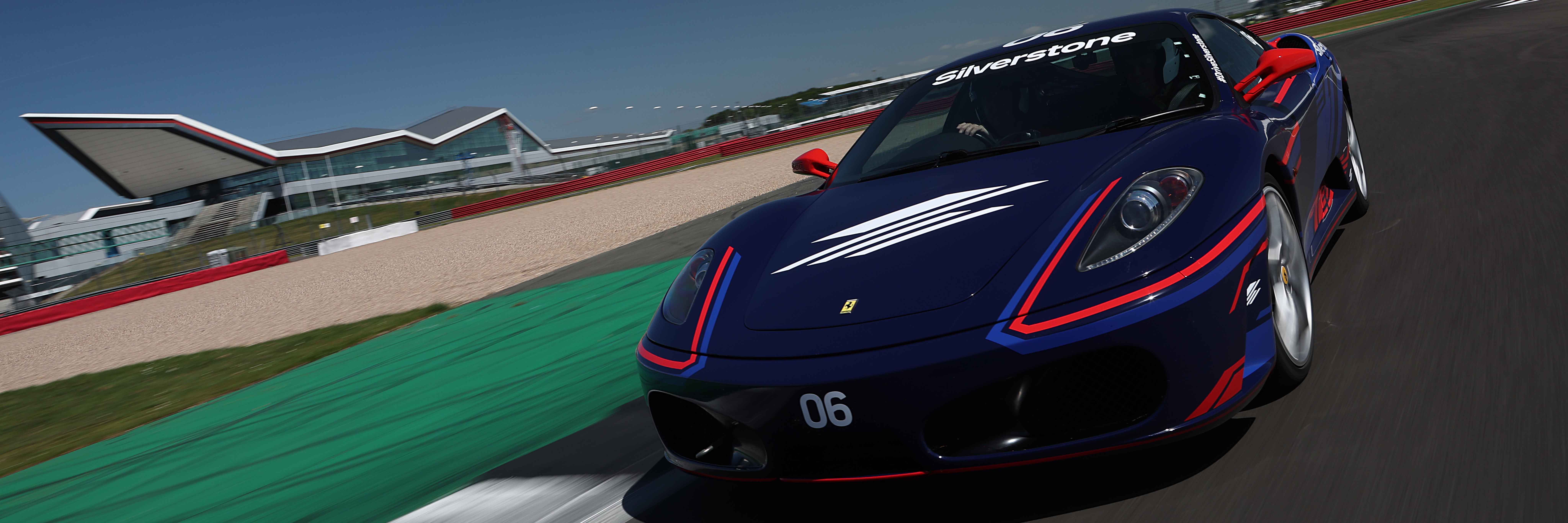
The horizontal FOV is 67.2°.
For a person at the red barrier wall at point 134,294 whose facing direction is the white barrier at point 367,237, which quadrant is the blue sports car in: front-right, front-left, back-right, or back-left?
back-right

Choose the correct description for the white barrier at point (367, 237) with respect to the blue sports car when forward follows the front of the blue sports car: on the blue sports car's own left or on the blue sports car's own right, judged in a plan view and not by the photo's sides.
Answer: on the blue sports car's own right

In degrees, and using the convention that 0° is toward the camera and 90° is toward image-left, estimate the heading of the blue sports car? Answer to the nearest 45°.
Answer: approximately 45°

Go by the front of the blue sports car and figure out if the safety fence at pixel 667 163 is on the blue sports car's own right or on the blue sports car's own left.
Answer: on the blue sports car's own right

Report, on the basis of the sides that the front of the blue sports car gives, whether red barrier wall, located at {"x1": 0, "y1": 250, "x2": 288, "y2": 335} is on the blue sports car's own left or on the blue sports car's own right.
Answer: on the blue sports car's own right

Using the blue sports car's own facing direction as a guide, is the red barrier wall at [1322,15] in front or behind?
behind
